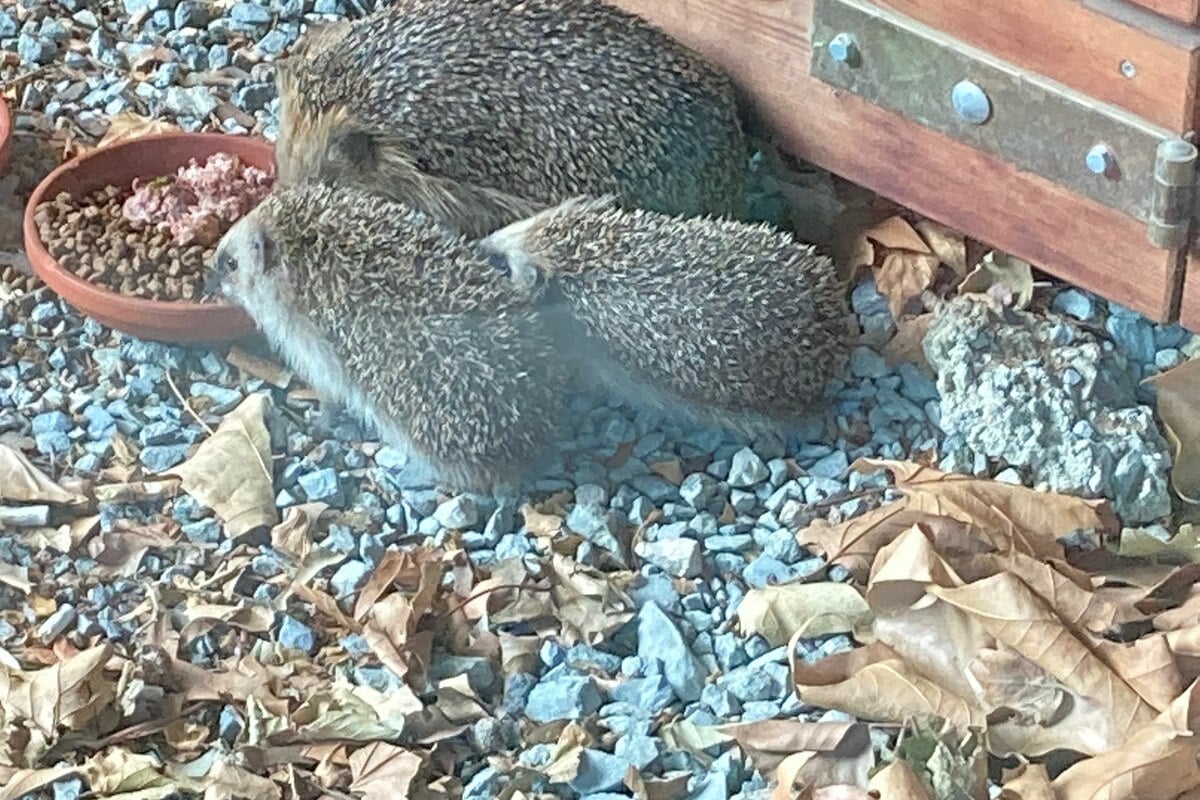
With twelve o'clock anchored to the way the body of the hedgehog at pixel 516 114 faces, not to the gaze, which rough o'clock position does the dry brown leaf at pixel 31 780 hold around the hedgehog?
The dry brown leaf is roughly at 10 o'clock from the hedgehog.

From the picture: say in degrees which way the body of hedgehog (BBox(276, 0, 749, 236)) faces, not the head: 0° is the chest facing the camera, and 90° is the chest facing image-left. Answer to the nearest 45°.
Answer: approximately 90°

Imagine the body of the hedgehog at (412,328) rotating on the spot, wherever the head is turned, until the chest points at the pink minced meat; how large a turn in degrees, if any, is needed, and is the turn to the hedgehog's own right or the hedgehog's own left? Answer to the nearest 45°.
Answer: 0° — it already faces it

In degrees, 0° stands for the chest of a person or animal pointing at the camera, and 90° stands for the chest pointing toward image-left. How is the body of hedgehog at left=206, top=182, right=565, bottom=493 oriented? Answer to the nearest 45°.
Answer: approximately 135°

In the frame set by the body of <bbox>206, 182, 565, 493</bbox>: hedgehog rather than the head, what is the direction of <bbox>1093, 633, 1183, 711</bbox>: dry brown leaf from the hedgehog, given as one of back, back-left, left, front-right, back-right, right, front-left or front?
back

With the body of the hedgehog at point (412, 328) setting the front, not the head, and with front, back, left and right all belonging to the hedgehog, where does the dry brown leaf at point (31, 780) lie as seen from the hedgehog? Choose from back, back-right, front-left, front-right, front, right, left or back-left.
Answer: left

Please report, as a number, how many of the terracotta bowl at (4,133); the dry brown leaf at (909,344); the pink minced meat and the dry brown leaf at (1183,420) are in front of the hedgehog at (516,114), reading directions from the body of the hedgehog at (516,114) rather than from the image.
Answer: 2

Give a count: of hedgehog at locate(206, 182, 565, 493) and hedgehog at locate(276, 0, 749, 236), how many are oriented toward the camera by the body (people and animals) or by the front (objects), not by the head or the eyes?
0

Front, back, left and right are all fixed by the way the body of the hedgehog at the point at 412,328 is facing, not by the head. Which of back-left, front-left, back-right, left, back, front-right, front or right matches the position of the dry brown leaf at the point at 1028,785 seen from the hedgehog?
back

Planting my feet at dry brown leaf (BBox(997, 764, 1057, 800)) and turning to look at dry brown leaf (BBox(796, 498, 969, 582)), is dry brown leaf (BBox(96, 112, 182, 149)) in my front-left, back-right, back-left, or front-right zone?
front-left

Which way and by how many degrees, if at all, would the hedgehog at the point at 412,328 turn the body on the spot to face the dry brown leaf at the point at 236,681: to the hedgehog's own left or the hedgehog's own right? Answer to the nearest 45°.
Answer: approximately 90° to the hedgehog's own left

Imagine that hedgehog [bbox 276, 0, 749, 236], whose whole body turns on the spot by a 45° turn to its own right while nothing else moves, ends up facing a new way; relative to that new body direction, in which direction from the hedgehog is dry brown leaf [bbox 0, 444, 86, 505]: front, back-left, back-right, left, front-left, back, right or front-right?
left

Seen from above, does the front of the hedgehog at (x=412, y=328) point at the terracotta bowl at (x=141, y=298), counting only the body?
yes

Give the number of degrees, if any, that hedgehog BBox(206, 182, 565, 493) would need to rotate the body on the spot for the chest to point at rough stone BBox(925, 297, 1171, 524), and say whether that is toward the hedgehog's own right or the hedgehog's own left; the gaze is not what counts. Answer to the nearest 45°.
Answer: approximately 135° to the hedgehog's own right
